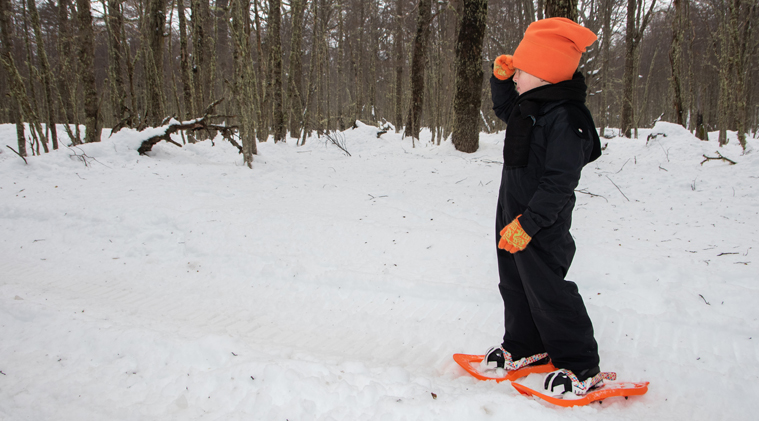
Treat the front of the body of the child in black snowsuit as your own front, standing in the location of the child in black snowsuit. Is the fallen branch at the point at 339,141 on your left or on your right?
on your right

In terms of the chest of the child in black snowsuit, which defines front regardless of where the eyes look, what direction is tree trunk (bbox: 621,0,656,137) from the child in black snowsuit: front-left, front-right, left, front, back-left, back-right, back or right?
right

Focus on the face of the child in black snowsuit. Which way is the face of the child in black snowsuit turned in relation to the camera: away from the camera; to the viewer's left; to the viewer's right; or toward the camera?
to the viewer's left

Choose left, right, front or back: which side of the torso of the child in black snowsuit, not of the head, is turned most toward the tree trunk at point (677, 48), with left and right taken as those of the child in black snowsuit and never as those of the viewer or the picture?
right

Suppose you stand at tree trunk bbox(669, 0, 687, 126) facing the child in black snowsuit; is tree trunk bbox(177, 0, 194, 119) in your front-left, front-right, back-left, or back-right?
front-right

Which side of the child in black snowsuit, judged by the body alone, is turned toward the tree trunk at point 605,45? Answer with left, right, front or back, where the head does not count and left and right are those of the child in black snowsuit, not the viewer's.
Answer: right

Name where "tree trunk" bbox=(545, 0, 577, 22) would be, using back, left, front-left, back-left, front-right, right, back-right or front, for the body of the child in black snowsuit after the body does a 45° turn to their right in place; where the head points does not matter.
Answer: front-right

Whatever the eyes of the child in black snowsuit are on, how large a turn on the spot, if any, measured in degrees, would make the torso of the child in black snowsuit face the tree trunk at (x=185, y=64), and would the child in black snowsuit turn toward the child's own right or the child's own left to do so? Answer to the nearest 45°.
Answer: approximately 45° to the child's own right

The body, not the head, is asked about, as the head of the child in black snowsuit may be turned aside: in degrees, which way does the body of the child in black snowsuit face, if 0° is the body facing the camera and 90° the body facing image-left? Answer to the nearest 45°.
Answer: approximately 90°

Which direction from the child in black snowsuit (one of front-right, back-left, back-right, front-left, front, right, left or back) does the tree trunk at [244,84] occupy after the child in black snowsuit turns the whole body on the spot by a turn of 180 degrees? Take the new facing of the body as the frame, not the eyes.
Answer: back-left

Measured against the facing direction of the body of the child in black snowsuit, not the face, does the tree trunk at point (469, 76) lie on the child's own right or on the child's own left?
on the child's own right

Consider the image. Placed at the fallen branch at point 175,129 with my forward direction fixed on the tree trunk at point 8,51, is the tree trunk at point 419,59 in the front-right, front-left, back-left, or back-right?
back-right
